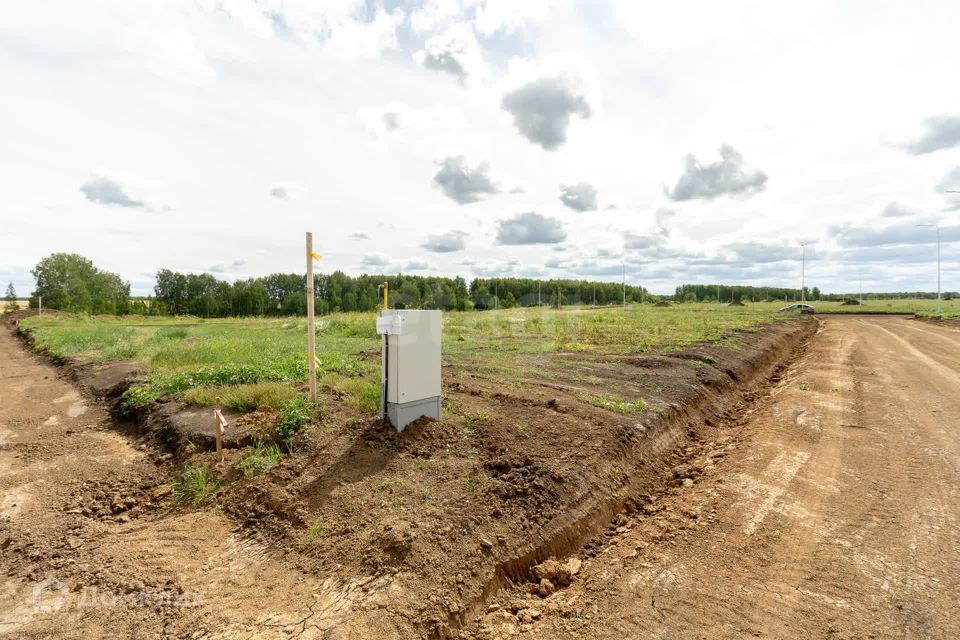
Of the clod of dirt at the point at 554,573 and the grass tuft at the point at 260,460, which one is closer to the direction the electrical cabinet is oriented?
the clod of dirt

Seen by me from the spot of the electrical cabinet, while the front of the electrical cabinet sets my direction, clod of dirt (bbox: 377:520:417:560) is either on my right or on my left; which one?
on my right

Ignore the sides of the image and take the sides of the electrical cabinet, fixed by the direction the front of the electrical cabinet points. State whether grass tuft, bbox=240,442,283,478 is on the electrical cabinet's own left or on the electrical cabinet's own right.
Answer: on the electrical cabinet's own right

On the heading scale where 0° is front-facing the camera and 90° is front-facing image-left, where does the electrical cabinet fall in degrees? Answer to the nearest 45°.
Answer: approximately 315°

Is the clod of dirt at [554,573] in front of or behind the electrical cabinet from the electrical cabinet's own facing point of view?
in front
